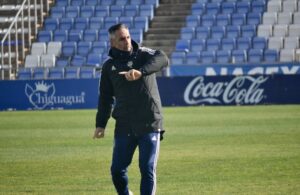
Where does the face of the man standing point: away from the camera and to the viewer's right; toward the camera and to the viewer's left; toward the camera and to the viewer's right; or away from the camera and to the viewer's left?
toward the camera and to the viewer's right

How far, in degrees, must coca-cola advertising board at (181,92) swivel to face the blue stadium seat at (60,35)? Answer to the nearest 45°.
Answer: approximately 135° to its right

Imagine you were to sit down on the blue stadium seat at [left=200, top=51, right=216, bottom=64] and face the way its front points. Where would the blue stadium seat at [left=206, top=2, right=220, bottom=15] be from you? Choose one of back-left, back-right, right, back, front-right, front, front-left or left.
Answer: back

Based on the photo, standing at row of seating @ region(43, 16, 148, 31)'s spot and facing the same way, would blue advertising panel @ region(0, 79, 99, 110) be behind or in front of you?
in front

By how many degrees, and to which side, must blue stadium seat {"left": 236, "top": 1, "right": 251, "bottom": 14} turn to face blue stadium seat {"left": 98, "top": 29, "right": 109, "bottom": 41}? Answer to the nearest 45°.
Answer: approximately 90° to its right

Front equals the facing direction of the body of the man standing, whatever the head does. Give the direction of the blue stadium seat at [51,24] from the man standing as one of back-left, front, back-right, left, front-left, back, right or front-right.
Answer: back

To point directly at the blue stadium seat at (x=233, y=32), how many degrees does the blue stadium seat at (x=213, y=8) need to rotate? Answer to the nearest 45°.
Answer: approximately 45° to its left

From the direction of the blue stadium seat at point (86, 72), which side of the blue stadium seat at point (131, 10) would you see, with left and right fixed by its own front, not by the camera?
front

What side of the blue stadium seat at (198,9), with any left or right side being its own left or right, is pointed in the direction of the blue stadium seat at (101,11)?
right

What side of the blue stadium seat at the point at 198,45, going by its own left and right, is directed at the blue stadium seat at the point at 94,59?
right

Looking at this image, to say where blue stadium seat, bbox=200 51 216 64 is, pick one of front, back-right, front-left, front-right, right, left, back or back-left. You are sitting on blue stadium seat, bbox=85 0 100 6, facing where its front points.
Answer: front-left
